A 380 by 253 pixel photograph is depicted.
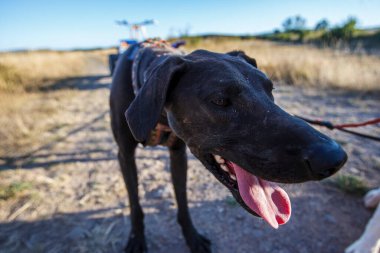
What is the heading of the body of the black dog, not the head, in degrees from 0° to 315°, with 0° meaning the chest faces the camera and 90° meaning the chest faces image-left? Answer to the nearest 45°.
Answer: approximately 315°
